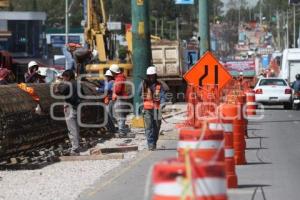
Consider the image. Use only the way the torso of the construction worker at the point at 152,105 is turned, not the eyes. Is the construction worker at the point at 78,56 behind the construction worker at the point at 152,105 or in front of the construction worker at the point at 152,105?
behind

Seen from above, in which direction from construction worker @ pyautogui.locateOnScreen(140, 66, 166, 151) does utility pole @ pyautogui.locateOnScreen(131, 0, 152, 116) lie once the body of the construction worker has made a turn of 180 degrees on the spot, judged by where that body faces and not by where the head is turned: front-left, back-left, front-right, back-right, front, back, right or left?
front

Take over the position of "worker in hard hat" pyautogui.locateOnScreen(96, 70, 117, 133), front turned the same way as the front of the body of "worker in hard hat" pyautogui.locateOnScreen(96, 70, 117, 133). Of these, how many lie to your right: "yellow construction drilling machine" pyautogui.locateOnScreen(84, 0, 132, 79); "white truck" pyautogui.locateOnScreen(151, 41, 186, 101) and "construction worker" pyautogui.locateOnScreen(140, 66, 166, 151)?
2

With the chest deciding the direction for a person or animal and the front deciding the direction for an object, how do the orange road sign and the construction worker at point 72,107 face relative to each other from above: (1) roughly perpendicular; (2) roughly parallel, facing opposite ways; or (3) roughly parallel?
roughly perpendicular

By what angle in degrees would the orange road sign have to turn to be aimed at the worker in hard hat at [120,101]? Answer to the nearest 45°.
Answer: approximately 90° to its right

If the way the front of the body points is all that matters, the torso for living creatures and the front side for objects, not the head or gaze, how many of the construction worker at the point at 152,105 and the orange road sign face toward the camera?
2

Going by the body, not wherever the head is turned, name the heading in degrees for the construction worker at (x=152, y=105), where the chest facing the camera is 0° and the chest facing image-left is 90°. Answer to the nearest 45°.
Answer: approximately 0°

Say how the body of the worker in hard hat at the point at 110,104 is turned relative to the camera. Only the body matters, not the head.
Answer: to the viewer's left

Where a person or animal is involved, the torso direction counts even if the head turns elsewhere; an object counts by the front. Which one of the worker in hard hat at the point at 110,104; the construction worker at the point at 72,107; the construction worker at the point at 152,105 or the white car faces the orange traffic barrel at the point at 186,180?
the construction worker at the point at 152,105

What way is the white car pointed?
away from the camera

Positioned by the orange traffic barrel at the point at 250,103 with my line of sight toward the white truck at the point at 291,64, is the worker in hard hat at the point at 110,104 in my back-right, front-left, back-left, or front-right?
back-left
